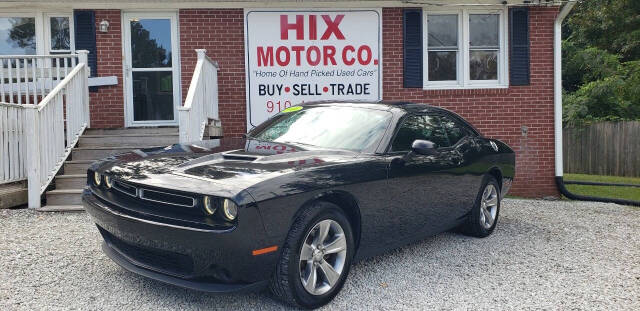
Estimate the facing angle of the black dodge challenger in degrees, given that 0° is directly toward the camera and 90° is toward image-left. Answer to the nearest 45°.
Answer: approximately 45°

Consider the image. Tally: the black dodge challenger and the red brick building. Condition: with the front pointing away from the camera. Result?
0

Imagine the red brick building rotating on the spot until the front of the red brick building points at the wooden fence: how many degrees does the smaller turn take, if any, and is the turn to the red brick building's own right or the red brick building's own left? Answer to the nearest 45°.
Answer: approximately 135° to the red brick building's own left

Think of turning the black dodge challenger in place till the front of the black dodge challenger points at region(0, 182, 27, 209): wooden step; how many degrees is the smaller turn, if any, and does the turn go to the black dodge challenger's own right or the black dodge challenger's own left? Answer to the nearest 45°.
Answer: approximately 90° to the black dodge challenger's own right

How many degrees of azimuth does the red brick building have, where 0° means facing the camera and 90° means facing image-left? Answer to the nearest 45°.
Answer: approximately 0°

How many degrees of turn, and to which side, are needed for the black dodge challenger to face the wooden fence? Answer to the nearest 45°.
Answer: approximately 180°

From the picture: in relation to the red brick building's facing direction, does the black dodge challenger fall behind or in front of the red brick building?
in front
